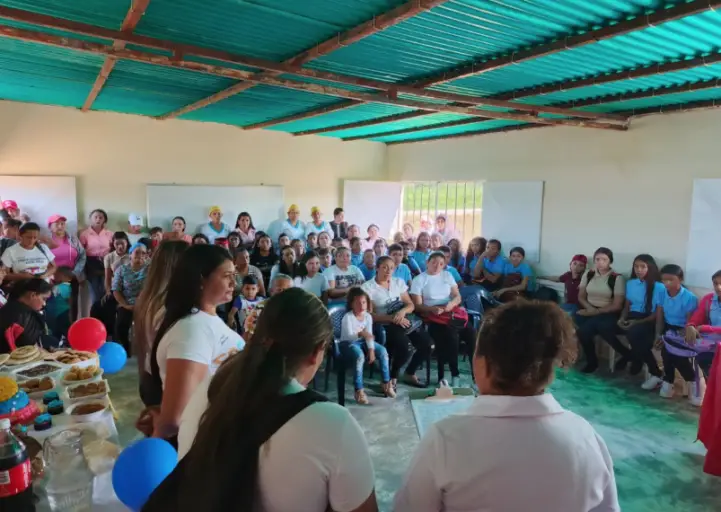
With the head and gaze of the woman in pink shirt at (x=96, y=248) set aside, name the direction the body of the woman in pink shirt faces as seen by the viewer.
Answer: toward the camera

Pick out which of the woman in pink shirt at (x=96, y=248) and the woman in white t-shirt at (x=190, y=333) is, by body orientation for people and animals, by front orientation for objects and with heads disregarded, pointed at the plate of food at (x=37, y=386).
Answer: the woman in pink shirt

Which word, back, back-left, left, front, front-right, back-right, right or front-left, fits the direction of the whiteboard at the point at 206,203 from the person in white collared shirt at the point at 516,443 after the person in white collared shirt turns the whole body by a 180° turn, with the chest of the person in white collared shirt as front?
back-right

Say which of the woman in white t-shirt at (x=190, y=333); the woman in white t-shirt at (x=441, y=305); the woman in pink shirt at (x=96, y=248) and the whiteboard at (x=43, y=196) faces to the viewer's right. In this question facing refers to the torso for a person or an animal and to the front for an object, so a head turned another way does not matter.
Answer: the woman in white t-shirt at (x=190, y=333)

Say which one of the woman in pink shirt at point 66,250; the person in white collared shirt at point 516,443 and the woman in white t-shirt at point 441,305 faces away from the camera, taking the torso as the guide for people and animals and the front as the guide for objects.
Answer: the person in white collared shirt at point 516,443

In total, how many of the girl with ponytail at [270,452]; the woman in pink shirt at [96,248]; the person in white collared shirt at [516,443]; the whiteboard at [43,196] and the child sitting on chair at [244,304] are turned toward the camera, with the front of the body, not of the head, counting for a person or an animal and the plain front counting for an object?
3

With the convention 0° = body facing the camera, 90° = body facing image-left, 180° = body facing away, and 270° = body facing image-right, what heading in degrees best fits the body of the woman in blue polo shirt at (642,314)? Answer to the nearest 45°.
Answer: approximately 45°

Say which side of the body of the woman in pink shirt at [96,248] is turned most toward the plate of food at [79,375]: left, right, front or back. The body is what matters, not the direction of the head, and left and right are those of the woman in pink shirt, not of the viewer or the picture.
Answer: front

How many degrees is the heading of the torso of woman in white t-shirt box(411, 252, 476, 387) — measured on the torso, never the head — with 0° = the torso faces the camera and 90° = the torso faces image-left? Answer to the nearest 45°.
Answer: approximately 0°

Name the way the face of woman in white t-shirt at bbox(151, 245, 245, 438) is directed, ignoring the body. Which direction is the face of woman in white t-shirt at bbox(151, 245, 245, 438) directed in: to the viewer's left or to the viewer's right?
to the viewer's right

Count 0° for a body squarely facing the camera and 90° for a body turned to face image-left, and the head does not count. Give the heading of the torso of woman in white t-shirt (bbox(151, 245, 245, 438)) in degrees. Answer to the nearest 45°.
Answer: approximately 270°

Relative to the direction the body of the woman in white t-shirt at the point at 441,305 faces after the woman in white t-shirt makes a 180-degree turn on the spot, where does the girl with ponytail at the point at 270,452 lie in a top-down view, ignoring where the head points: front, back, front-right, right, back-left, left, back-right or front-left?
back

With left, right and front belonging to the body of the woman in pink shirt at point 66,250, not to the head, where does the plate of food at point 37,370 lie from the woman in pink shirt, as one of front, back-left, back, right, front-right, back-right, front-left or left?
front

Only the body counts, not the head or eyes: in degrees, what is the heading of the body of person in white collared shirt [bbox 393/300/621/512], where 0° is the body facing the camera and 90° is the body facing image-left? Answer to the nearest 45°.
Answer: approximately 180°

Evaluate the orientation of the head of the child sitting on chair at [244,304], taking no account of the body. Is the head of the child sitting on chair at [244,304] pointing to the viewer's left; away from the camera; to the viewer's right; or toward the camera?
toward the camera

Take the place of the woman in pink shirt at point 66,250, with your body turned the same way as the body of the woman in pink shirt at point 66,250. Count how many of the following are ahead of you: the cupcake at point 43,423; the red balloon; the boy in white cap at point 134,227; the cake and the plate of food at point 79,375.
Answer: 4

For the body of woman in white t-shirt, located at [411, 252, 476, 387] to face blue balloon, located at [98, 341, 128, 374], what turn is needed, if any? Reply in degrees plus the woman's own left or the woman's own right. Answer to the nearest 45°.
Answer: approximately 45° to the woman's own right

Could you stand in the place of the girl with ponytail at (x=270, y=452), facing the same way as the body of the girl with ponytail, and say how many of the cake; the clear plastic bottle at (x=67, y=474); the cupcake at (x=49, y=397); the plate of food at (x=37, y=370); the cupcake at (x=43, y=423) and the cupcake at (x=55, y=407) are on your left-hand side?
6

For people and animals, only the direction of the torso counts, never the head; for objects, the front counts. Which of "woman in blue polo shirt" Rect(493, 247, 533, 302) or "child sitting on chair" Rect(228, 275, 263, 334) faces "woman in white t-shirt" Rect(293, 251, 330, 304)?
the woman in blue polo shirt

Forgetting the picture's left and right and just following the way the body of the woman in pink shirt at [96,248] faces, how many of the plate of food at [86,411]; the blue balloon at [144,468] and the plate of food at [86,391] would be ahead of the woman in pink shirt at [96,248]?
3

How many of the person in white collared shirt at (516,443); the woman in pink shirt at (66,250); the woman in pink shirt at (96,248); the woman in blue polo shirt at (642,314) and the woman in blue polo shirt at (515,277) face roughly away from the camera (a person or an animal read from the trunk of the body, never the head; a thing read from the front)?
1

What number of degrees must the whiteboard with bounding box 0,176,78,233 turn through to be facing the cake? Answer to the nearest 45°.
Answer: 0° — it already faces it

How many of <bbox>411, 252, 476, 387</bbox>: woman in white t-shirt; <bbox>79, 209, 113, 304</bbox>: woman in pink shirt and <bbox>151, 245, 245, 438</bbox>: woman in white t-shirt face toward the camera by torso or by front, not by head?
2
